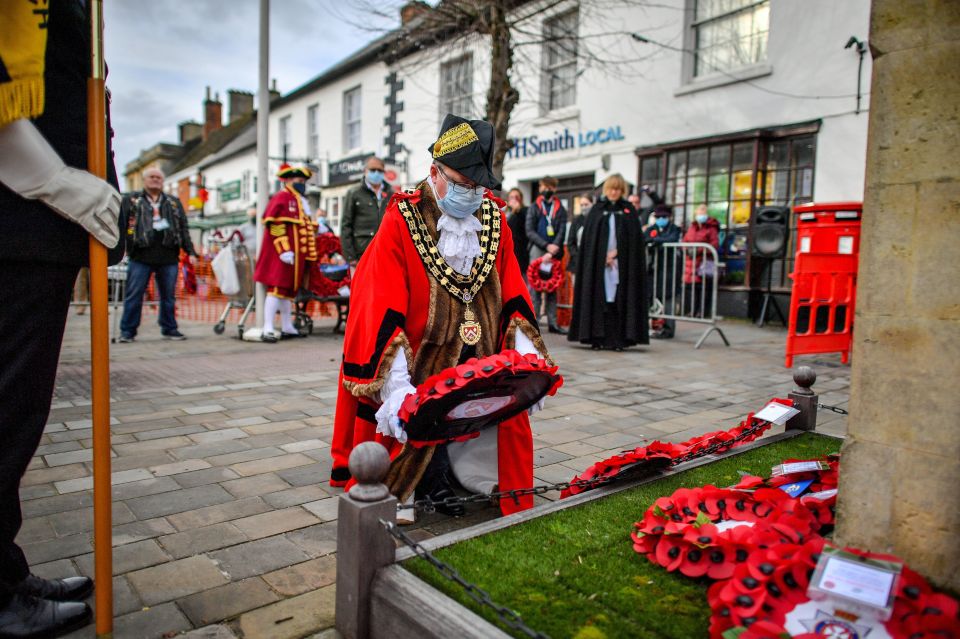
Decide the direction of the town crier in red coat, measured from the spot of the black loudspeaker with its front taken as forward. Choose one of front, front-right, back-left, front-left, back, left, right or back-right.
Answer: front-right

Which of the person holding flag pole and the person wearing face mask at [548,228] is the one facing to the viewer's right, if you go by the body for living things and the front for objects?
the person holding flag pole

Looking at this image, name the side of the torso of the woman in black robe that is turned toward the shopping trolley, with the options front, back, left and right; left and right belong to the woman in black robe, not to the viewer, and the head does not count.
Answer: right

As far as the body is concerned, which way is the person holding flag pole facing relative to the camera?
to the viewer's right

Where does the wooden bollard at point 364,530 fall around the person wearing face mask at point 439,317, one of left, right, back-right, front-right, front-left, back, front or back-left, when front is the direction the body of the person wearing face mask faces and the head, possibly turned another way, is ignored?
front-right

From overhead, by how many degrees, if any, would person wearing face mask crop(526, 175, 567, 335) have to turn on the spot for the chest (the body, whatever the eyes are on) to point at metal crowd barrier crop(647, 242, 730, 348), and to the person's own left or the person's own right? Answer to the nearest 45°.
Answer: approximately 90° to the person's own left

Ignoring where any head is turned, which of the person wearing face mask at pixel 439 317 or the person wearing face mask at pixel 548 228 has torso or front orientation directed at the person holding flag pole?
the person wearing face mask at pixel 548 228

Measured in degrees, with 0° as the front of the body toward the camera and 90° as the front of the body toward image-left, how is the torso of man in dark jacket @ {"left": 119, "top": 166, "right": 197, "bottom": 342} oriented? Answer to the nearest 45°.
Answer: approximately 0°
